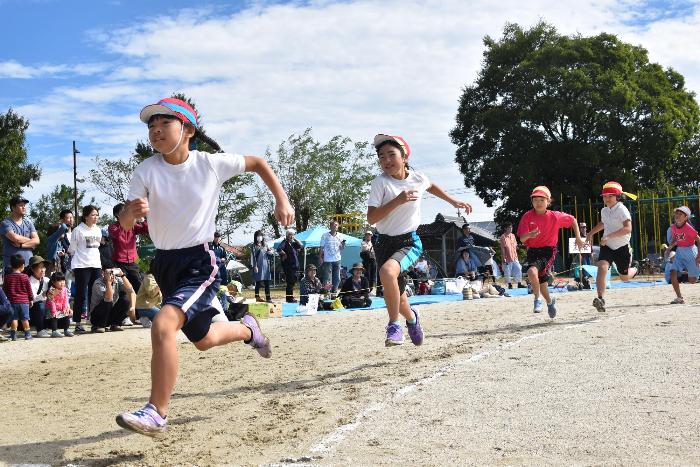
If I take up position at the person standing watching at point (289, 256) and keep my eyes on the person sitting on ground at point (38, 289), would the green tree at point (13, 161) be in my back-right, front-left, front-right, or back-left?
back-right

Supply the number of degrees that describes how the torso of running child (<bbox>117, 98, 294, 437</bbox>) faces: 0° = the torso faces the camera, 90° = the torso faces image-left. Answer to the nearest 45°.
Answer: approximately 45°

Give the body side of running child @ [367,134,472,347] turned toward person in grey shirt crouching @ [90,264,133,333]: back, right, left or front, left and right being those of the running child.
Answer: right

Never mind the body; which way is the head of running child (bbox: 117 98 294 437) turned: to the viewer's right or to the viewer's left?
to the viewer's left

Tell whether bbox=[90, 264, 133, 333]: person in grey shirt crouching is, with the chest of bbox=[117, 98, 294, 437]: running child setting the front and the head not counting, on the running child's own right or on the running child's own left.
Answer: on the running child's own right

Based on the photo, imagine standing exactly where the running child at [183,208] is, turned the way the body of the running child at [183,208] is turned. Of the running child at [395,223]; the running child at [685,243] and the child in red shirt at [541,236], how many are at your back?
3

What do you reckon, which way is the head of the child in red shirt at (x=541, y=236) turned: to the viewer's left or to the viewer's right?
to the viewer's left

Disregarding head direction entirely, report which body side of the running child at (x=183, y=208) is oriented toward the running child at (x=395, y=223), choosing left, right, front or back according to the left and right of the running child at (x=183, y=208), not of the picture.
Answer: back

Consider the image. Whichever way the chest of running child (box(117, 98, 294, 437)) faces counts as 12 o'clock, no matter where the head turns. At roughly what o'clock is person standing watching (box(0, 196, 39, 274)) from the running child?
The person standing watching is roughly at 4 o'clock from the running child.
